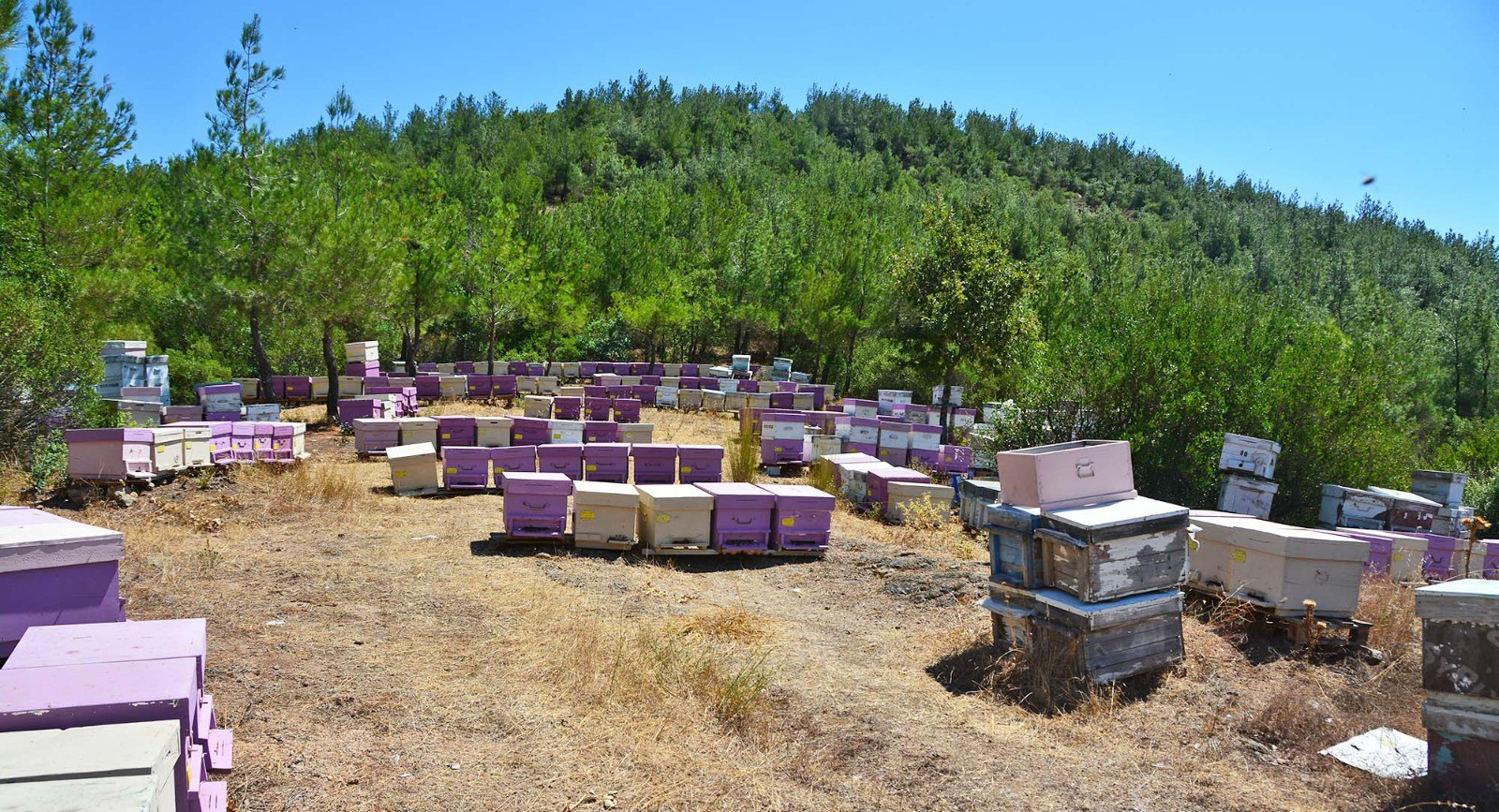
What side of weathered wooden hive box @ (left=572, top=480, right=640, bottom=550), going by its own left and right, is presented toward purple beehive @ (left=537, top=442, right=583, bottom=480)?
back

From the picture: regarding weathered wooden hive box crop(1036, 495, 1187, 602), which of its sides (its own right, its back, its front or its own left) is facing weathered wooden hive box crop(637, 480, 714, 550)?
right

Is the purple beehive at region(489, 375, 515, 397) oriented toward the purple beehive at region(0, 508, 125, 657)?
yes

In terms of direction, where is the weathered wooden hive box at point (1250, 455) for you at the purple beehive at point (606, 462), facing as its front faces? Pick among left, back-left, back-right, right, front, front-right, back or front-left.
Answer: left

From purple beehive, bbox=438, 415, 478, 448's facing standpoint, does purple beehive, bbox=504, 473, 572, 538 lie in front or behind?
in front

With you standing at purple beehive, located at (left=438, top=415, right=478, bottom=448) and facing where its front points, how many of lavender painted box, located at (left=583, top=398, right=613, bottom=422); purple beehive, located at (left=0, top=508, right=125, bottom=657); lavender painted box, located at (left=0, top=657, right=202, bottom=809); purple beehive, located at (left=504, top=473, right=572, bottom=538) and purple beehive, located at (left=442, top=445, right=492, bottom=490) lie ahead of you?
4

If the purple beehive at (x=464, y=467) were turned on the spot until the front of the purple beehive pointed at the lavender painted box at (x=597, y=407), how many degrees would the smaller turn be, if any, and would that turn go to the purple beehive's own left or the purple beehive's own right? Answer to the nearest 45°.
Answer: approximately 135° to the purple beehive's own left

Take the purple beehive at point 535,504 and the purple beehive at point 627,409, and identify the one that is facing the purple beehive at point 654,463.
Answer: the purple beehive at point 627,409

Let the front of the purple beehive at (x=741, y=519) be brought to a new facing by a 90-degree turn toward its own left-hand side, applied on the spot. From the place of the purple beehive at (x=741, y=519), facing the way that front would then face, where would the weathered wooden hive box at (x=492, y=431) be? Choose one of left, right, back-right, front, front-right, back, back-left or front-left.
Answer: back-left

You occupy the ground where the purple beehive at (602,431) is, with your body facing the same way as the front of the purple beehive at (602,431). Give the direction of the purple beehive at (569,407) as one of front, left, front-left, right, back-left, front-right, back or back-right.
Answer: back

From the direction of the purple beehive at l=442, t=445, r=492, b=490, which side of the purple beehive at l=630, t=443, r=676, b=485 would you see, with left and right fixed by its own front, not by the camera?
right
